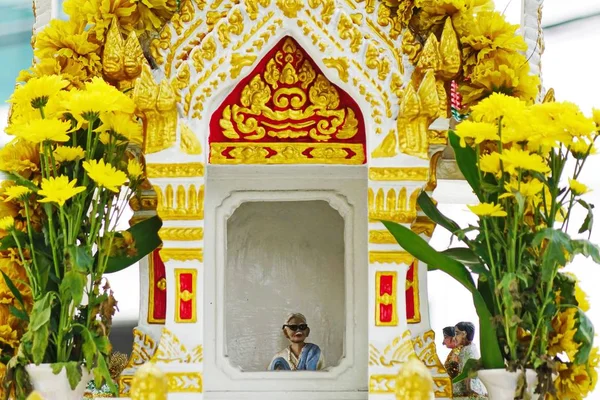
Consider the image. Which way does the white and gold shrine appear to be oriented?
toward the camera

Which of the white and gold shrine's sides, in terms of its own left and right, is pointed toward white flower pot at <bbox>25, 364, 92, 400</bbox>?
right

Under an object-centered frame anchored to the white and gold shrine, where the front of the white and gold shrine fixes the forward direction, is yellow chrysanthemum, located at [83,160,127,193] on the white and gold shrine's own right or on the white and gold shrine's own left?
on the white and gold shrine's own right

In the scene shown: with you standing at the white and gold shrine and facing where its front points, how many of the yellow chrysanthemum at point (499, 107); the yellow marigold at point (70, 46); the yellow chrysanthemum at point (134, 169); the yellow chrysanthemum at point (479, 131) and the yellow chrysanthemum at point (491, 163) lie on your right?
2

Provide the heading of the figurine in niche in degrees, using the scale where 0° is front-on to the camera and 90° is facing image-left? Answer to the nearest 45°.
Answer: approximately 0°

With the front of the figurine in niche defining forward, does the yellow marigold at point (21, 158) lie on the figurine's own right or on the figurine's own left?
on the figurine's own right

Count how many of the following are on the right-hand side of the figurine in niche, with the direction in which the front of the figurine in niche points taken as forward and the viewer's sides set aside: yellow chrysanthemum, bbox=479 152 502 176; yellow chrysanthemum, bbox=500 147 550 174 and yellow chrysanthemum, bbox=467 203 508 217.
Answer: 0

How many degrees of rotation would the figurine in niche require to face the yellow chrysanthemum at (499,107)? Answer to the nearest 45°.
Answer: approximately 45° to its left
